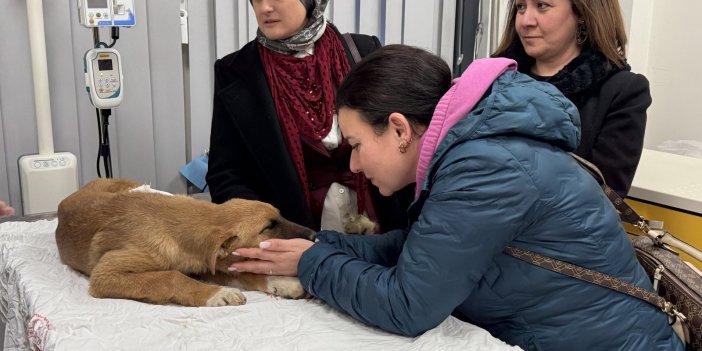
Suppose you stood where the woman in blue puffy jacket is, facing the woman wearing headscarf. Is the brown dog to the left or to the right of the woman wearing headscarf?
left

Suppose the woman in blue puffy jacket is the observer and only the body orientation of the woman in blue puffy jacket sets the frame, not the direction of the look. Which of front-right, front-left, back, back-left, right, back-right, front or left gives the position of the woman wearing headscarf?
front-right

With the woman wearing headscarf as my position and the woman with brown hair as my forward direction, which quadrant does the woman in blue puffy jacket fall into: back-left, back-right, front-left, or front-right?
front-right

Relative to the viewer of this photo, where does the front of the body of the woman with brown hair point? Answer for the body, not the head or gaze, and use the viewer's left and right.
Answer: facing the viewer and to the left of the viewer

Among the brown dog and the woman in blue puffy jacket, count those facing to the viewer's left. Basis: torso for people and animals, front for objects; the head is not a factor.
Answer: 1

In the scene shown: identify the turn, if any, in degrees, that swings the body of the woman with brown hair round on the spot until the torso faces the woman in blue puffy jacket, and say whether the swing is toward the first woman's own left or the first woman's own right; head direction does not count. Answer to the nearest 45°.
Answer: approximately 45° to the first woman's own left

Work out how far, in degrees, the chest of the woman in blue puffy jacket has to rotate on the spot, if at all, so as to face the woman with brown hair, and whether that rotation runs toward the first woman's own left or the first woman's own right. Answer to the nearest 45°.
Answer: approximately 90° to the first woman's own right

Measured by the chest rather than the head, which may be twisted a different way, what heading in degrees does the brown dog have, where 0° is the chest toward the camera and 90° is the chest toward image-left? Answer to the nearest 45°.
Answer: approximately 270°

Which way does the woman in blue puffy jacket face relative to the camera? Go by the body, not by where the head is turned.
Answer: to the viewer's left

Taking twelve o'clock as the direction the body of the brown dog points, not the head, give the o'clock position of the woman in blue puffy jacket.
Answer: The woman in blue puffy jacket is roughly at 1 o'clock from the brown dog.

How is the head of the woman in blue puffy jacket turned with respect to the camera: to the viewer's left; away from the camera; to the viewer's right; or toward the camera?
to the viewer's left

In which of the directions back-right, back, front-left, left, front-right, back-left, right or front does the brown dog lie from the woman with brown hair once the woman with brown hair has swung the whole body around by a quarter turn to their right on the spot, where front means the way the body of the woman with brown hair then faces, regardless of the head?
left

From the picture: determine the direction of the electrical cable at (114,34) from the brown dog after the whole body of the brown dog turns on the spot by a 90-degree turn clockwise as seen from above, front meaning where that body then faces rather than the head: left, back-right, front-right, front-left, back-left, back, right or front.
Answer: back

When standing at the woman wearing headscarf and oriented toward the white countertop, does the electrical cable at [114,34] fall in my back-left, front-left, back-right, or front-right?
back-left

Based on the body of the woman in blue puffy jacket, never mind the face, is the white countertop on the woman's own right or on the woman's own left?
on the woman's own right
